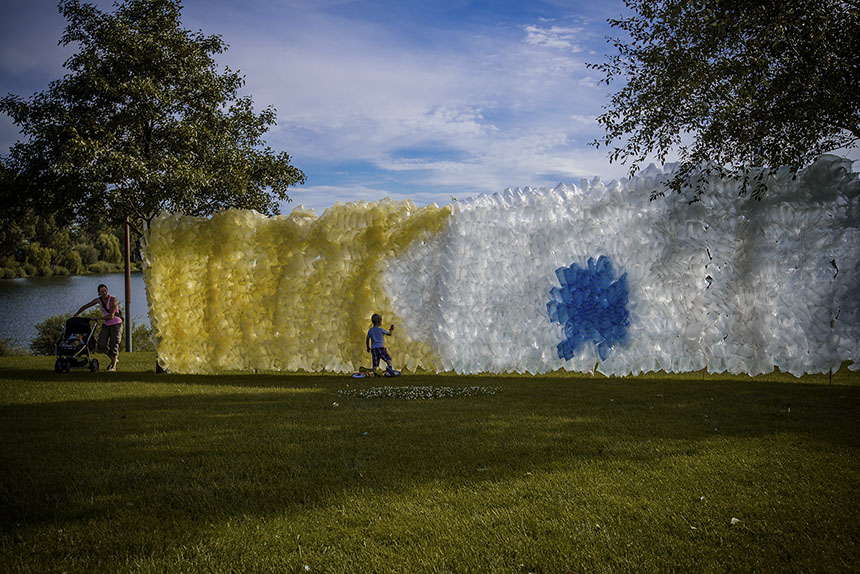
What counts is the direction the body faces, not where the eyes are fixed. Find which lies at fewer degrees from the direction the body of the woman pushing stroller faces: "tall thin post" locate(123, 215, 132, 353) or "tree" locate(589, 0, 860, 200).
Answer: the tree

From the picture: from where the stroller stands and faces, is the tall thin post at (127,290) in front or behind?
behind

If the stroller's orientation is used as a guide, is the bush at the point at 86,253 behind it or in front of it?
behind

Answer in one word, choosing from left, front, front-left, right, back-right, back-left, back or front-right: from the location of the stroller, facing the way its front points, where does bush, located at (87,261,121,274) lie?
back-right

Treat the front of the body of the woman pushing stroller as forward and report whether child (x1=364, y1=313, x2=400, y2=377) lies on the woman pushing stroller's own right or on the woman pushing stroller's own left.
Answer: on the woman pushing stroller's own left
